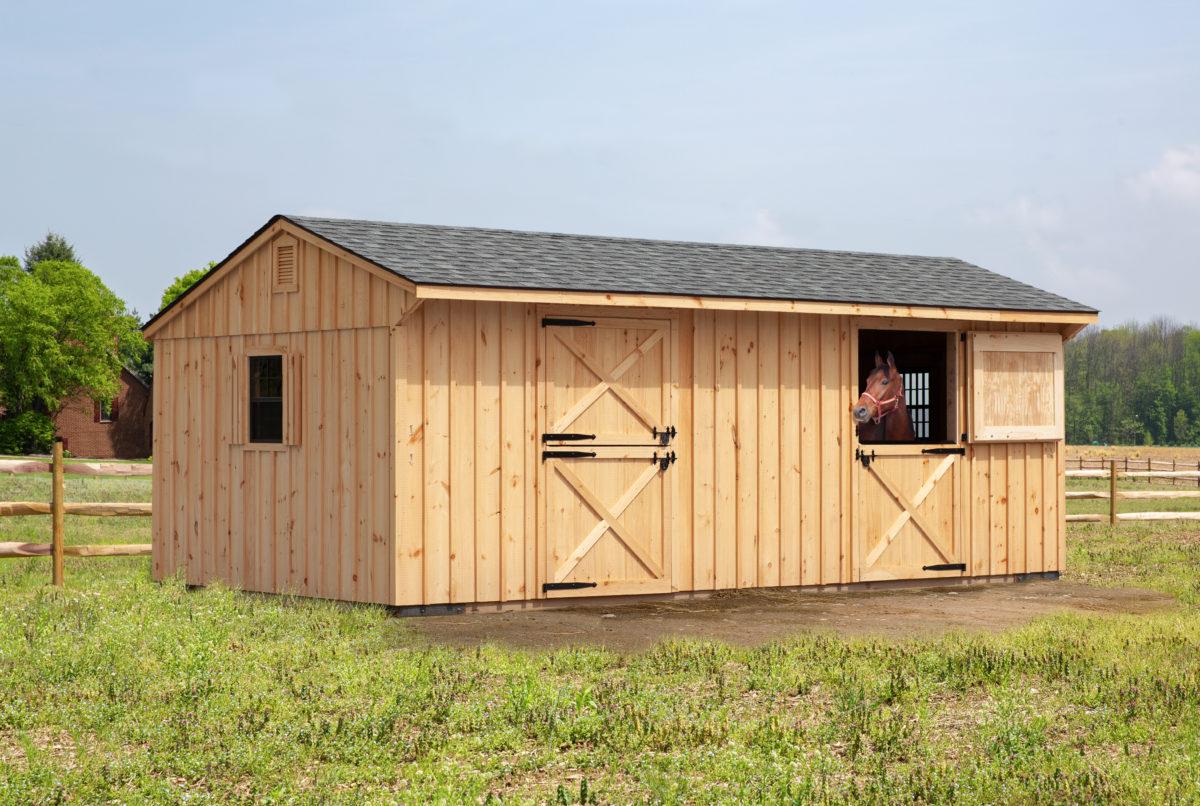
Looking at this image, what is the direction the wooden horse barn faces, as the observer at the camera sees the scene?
facing the viewer and to the right of the viewer

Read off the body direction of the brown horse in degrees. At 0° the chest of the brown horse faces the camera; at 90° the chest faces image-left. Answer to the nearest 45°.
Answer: approximately 45°

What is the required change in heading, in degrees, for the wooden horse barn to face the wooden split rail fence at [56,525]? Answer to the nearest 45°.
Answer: approximately 135° to its right

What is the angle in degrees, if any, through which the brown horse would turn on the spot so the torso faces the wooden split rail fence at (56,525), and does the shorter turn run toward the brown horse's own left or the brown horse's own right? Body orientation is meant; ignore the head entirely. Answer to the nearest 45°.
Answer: approximately 45° to the brown horse's own right
